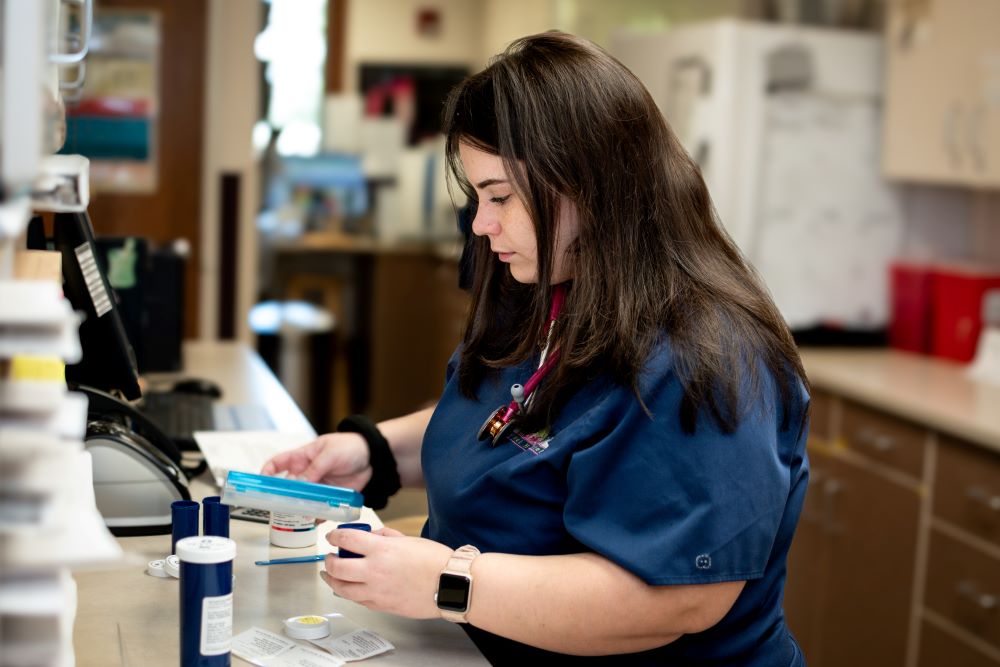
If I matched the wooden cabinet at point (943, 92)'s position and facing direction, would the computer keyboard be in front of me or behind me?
in front

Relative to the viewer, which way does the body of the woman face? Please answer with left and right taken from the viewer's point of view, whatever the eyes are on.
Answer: facing to the left of the viewer

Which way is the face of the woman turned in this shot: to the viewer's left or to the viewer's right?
to the viewer's left

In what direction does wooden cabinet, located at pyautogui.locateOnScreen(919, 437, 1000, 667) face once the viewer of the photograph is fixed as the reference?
facing the viewer and to the left of the viewer

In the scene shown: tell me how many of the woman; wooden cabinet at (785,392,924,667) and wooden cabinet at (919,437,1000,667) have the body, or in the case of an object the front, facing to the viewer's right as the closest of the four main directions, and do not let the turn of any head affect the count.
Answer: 0

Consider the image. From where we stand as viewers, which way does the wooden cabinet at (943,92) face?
facing the viewer

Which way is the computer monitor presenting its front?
to the viewer's right

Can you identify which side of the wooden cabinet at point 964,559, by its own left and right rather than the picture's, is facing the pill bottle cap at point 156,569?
front

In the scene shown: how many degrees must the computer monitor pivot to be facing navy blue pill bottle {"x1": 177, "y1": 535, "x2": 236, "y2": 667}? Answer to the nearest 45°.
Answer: approximately 90° to its right

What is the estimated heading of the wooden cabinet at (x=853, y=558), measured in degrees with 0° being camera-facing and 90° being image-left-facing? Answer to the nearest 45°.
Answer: approximately 45°

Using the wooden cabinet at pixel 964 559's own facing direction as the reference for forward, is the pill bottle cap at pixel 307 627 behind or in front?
in front
